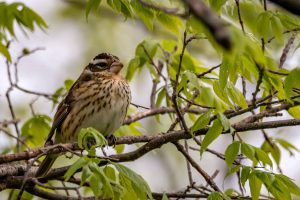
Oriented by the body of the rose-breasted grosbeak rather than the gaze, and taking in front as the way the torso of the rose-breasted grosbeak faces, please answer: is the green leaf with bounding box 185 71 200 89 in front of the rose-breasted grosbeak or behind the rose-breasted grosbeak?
in front

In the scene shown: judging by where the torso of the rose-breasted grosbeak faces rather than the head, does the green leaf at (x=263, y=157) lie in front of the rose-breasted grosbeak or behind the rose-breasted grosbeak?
in front

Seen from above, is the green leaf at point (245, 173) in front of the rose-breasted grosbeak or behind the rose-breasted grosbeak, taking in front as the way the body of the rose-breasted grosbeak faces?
in front

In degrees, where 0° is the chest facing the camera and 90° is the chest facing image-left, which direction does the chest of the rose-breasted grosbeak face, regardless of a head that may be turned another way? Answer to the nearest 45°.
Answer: approximately 315°
